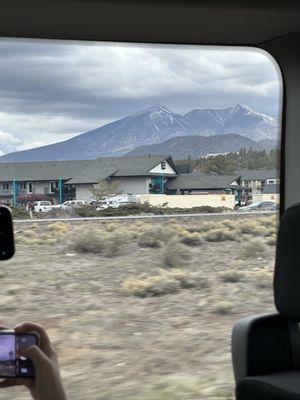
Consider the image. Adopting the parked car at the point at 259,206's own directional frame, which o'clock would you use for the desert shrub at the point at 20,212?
The desert shrub is roughly at 11 o'clock from the parked car.

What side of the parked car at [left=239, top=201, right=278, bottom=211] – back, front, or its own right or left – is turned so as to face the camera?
left

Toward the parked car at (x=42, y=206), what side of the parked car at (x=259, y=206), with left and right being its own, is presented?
front

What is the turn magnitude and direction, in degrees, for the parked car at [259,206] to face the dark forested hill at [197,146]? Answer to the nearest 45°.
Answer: approximately 45° to its right

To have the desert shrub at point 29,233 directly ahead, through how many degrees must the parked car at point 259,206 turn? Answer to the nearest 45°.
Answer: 0° — it already faces it

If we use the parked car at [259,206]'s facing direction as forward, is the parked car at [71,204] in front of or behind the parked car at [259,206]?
in front
